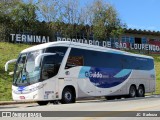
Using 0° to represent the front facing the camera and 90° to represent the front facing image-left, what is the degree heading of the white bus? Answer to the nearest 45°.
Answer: approximately 45°

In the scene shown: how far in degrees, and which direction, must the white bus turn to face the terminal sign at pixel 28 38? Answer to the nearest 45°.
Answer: approximately 135° to its right
